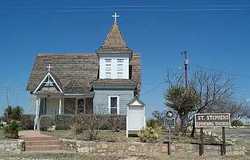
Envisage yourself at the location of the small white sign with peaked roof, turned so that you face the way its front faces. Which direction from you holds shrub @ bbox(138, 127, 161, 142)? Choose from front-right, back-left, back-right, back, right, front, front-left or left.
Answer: front

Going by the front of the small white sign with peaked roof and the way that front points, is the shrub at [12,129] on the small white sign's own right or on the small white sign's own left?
on the small white sign's own right

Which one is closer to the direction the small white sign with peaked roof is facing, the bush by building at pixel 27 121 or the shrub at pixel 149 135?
the shrub

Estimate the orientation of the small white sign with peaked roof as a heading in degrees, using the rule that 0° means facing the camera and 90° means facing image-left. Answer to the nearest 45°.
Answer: approximately 0°

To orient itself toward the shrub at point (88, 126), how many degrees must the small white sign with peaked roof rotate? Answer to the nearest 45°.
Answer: approximately 45° to its right

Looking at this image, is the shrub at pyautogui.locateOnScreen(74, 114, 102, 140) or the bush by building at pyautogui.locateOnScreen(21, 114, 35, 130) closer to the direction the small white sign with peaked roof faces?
the shrub

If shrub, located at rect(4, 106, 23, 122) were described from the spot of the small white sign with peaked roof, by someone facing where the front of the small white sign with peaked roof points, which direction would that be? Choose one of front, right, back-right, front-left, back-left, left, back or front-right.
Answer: back-right

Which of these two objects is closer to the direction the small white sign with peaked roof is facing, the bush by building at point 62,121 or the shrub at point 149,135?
the shrub

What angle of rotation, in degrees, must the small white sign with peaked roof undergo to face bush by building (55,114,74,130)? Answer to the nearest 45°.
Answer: approximately 135° to its right
